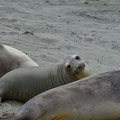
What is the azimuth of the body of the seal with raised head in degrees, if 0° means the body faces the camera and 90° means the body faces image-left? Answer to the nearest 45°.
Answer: approximately 270°

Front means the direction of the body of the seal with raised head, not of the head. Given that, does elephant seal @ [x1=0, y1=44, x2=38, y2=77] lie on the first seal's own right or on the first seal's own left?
on the first seal's own left

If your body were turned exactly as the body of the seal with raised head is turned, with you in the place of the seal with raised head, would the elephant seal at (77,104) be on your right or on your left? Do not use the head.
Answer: on your right
